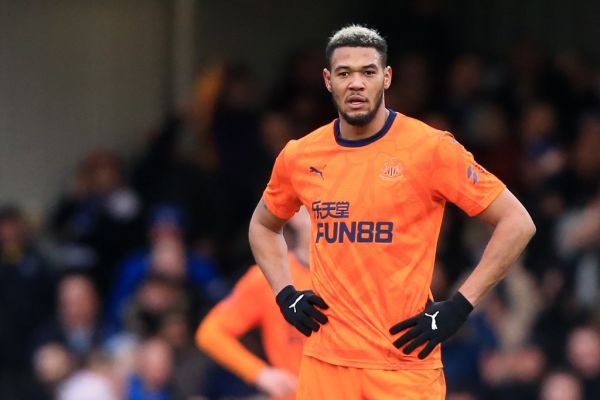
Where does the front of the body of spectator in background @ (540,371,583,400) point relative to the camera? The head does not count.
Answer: toward the camera

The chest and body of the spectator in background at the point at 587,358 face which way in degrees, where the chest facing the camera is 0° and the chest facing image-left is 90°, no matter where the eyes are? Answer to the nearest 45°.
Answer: approximately 0°

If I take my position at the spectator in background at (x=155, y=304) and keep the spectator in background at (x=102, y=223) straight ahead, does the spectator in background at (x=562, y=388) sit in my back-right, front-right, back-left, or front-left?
back-right

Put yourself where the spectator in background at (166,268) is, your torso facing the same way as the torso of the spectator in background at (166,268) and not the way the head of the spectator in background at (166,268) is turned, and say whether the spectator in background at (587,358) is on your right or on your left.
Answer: on your left

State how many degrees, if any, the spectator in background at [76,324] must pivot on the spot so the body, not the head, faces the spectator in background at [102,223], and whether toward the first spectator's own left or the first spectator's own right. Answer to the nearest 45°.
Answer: approximately 180°

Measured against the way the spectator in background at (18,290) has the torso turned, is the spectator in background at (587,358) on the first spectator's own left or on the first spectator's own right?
on the first spectator's own left

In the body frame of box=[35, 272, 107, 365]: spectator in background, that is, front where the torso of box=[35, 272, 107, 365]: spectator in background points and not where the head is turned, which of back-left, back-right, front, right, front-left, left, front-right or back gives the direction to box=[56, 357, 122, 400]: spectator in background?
front

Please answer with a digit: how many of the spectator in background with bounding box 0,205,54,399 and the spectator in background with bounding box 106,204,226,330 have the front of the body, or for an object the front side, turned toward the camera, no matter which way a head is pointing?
2
